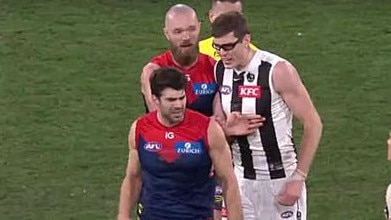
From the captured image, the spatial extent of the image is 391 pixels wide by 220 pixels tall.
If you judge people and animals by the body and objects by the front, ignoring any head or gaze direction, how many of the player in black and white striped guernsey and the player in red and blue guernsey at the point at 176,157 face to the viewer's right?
0

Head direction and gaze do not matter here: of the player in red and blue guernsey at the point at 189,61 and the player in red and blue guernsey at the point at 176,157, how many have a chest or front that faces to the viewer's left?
0

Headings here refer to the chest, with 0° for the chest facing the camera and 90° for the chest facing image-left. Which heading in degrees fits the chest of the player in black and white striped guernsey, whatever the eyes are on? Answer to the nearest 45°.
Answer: approximately 45°

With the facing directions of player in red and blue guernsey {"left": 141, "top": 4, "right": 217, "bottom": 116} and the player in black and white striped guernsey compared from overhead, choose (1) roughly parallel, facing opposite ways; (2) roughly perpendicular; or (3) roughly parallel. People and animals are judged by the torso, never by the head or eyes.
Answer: roughly perpendicular

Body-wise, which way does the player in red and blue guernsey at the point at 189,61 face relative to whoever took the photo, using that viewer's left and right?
facing the viewer and to the right of the viewer

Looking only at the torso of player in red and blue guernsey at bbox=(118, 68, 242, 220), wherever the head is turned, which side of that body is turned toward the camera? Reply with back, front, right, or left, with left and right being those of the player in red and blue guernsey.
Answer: front

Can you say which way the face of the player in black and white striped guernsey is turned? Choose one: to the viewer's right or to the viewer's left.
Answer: to the viewer's left
